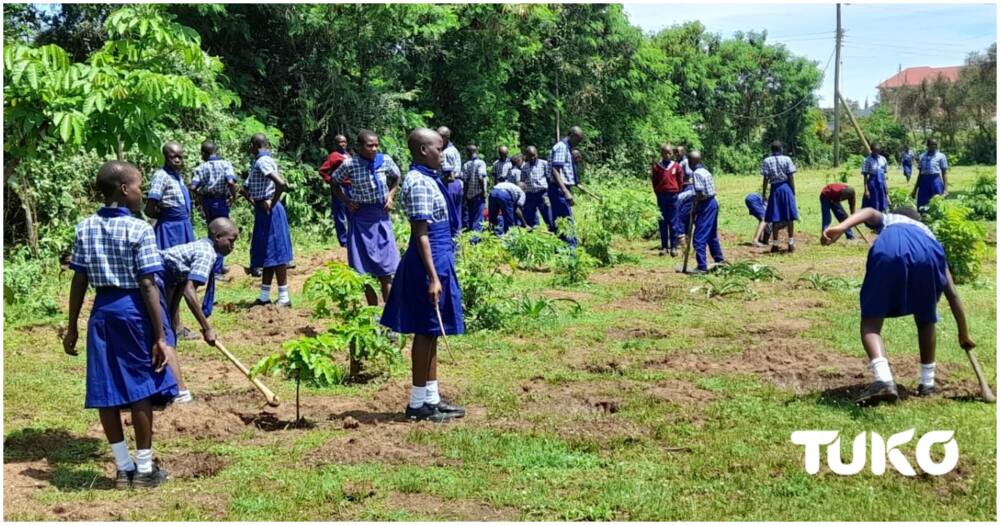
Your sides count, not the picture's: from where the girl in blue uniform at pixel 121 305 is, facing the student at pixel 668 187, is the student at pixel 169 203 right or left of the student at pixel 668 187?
left

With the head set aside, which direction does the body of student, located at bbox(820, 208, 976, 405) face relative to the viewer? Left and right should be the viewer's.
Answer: facing away from the viewer

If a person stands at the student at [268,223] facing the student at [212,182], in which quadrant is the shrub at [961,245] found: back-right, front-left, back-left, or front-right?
back-right

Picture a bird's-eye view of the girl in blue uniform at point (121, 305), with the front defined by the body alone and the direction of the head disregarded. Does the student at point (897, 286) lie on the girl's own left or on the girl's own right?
on the girl's own right

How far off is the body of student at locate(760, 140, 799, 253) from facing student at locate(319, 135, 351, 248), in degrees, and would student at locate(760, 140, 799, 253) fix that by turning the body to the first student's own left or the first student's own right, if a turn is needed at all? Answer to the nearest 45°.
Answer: approximately 135° to the first student's own left

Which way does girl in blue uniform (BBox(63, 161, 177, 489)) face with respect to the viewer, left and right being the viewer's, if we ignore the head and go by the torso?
facing away from the viewer and to the right of the viewer

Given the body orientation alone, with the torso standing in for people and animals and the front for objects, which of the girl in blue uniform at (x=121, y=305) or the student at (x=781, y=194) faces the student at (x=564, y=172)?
the girl in blue uniform

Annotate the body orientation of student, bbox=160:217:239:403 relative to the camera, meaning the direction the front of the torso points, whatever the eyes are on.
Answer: to the viewer's right

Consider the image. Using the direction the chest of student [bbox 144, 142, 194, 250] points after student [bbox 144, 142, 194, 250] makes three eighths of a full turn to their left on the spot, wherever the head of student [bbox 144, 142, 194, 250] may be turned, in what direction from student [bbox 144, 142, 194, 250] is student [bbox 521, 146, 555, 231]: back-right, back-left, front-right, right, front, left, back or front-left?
front-right
